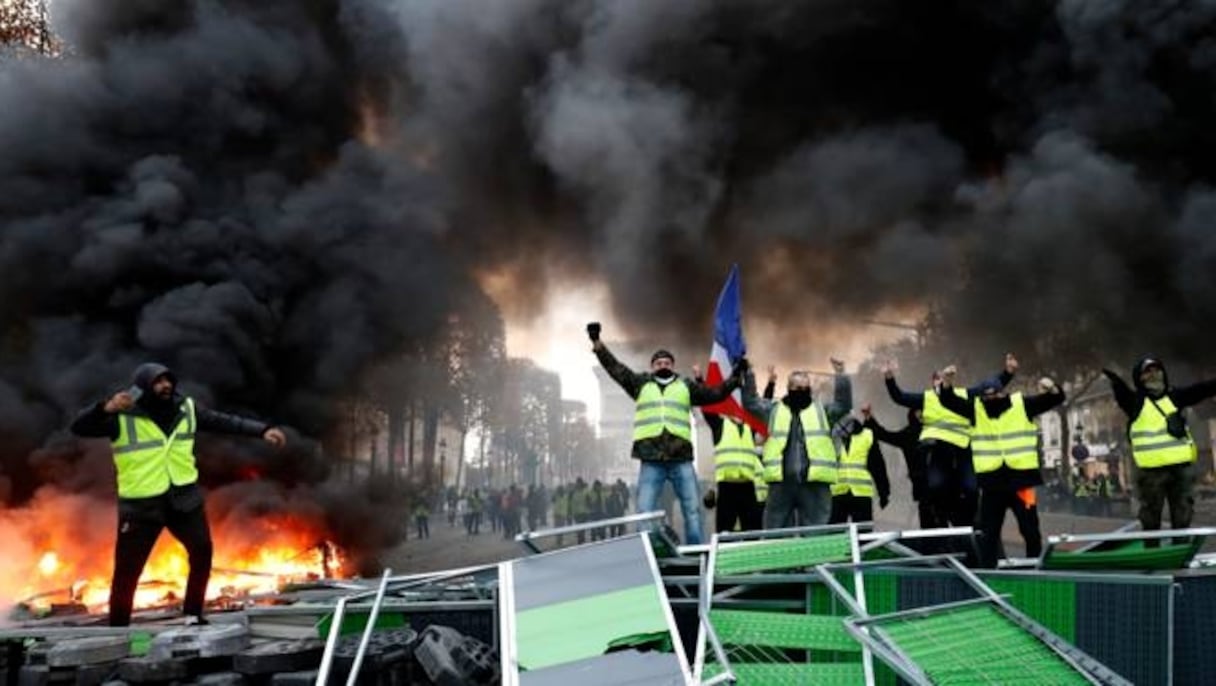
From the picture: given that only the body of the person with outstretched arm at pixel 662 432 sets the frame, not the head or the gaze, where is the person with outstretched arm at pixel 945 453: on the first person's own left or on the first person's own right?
on the first person's own left

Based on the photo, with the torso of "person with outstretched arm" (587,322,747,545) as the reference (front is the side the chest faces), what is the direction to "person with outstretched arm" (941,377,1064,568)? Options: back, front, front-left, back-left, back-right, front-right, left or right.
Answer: left

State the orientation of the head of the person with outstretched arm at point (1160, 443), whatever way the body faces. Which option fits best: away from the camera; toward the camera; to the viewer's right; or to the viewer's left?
toward the camera

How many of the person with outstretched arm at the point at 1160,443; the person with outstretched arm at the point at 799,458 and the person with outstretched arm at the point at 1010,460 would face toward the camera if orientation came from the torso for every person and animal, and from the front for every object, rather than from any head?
3

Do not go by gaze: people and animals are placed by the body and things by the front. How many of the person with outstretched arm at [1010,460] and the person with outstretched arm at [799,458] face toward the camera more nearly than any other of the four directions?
2

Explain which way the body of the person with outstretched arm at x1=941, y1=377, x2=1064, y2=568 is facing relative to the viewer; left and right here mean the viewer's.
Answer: facing the viewer

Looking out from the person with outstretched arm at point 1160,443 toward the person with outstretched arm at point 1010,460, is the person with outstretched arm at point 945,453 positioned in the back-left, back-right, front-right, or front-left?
front-right

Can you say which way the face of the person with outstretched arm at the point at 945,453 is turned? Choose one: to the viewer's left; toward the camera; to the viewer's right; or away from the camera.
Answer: toward the camera

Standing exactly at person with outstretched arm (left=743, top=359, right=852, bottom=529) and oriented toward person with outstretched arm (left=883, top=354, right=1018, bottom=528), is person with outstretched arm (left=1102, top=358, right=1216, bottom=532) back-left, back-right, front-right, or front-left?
front-right

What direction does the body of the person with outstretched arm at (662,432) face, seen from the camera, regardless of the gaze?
toward the camera

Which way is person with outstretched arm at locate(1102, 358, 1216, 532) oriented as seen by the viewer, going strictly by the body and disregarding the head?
toward the camera

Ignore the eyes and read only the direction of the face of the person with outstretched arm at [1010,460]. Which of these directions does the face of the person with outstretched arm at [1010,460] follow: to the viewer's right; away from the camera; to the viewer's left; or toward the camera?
toward the camera

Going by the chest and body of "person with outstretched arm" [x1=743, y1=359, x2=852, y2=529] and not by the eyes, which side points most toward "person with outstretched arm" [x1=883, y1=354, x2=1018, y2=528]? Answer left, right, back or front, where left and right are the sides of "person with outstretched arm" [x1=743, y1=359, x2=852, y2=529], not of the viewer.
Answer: left
